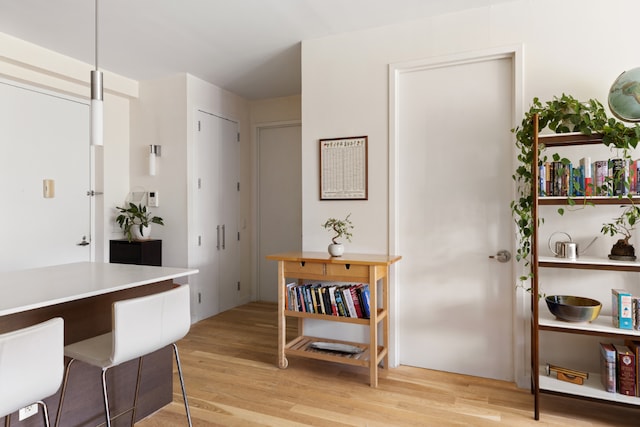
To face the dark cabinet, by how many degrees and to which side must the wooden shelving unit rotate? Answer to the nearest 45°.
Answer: approximately 90° to its right

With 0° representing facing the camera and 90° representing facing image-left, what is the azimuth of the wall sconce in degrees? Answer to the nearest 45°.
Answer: approximately 45°

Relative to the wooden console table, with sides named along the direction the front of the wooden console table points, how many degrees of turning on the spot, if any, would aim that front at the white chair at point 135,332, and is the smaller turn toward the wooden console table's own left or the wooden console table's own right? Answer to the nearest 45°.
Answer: approximately 45° to the wooden console table's own right

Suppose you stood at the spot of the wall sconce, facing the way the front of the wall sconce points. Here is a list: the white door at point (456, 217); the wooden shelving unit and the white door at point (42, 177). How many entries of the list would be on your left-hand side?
2

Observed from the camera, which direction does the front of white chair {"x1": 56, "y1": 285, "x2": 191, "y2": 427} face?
facing away from the viewer and to the left of the viewer

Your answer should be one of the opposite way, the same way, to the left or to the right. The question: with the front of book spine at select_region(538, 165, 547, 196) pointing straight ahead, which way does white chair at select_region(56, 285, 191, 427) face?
to the right

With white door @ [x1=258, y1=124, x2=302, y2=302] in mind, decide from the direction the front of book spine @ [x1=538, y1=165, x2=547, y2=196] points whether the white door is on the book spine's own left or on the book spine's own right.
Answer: on the book spine's own right

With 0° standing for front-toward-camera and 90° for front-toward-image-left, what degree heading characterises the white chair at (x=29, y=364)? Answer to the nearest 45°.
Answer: approximately 135°
